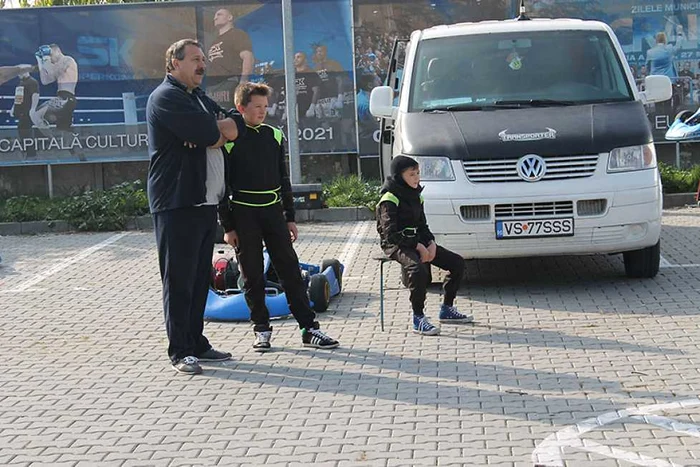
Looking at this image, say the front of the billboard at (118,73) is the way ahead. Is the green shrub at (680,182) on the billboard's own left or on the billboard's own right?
on the billboard's own left

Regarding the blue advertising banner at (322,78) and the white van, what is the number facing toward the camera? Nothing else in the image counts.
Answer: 2

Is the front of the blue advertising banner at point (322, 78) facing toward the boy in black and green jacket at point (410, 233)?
yes

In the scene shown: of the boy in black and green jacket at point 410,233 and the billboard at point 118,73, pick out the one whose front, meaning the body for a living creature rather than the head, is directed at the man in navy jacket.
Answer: the billboard
